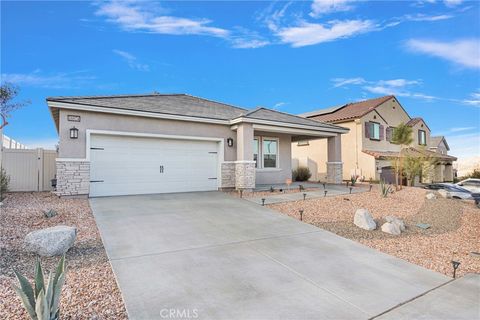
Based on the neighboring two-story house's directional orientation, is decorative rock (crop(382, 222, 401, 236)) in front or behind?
in front

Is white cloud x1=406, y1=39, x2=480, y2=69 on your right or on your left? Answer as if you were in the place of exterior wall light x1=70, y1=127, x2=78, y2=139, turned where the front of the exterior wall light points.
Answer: on your left

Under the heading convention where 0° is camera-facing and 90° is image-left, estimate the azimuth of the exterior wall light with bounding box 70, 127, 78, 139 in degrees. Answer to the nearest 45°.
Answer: approximately 0°

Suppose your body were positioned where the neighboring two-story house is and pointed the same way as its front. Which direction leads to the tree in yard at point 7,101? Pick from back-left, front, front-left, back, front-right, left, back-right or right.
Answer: right

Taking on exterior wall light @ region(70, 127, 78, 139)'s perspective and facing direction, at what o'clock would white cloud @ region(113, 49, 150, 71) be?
The white cloud is roughly at 7 o'clock from the exterior wall light.

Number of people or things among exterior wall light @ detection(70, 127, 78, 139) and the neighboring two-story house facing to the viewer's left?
0

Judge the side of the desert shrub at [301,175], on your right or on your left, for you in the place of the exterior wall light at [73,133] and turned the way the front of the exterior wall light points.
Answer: on your left

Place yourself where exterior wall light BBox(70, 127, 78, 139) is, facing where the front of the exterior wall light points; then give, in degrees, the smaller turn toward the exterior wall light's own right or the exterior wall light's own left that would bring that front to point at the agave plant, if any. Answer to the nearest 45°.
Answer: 0° — it already faces it

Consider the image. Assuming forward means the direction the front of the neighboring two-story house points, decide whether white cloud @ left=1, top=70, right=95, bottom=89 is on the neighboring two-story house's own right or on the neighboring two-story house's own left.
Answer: on the neighboring two-story house's own right

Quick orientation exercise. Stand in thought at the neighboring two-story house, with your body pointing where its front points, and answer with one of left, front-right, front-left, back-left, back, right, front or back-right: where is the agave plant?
front-right

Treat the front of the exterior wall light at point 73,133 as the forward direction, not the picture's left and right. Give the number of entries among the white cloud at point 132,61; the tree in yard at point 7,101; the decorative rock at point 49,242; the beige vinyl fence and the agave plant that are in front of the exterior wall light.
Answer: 2

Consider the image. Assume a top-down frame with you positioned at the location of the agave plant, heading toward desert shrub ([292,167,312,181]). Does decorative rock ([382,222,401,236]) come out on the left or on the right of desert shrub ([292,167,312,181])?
right

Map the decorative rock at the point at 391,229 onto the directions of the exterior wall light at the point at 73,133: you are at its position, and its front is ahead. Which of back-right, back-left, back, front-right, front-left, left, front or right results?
front-left
